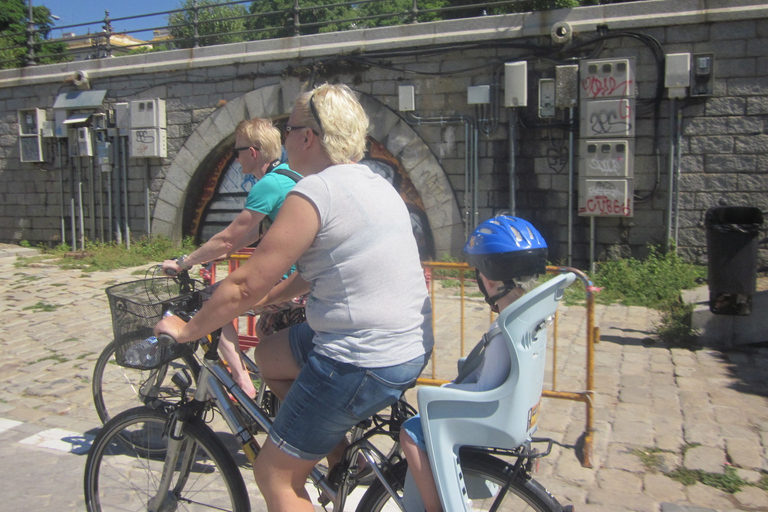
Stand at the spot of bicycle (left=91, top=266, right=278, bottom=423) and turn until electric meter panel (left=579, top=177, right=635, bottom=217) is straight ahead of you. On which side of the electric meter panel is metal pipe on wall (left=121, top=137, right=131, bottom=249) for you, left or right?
left

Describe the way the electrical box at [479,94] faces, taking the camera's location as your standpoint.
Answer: facing the viewer

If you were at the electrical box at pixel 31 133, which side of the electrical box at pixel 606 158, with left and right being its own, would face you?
right

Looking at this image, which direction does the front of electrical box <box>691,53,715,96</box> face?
toward the camera

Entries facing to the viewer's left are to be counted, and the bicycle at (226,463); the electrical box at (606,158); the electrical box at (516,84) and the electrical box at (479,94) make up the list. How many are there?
1

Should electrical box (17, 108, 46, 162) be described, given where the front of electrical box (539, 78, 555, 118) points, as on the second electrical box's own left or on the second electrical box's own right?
on the second electrical box's own right

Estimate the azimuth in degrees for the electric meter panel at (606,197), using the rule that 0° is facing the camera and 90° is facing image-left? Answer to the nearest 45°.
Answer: approximately 0°

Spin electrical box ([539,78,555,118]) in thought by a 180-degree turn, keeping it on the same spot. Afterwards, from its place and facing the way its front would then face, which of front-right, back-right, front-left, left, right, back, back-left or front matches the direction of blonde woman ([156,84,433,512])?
back

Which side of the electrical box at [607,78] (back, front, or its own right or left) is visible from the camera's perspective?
front

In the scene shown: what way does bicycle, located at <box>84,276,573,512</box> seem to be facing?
to the viewer's left

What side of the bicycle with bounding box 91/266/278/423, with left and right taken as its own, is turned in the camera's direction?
left

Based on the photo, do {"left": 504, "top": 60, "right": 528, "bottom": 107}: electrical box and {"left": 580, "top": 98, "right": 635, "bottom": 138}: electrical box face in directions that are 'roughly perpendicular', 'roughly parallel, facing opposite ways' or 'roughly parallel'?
roughly parallel
